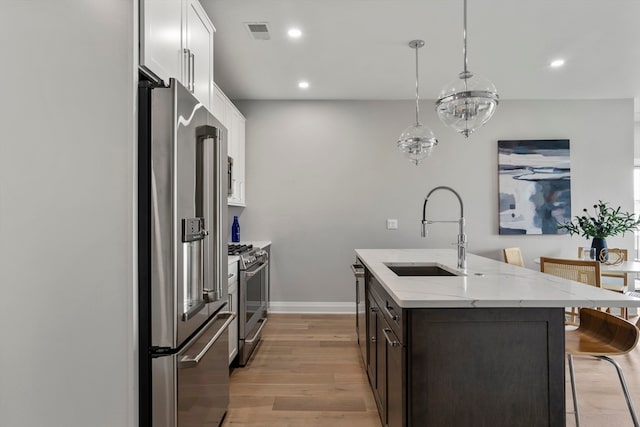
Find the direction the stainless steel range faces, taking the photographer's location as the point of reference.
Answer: facing to the right of the viewer

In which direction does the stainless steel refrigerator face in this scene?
to the viewer's right

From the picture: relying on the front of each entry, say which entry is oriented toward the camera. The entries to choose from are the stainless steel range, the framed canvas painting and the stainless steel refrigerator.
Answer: the framed canvas painting

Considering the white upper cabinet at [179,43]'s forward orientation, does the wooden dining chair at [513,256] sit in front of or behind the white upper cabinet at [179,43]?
in front

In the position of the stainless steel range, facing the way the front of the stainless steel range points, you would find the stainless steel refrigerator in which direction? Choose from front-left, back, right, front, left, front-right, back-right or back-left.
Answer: right

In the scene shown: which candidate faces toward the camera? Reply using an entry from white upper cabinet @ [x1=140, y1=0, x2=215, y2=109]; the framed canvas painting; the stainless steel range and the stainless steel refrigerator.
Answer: the framed canvas painting

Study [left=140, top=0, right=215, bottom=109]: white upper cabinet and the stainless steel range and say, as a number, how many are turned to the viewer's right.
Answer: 2

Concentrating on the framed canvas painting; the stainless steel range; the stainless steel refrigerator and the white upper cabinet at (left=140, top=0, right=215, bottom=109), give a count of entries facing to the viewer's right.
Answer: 3

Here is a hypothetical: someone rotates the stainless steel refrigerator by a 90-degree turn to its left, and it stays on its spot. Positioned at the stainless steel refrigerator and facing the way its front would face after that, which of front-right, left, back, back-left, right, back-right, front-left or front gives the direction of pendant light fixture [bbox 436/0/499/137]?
right

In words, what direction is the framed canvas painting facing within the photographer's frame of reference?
facing the viewer

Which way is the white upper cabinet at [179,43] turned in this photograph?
to the viewer's right

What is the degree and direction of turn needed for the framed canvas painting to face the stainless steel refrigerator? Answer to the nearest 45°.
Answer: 0° — it already faces it

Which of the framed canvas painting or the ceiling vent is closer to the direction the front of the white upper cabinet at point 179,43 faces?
the framed canvas painting

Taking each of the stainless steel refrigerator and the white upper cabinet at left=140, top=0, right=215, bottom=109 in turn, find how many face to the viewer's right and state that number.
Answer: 2

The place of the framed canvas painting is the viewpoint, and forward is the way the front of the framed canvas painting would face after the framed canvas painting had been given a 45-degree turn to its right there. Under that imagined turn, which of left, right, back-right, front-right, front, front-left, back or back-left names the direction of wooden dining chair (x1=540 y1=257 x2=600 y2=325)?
front-left
